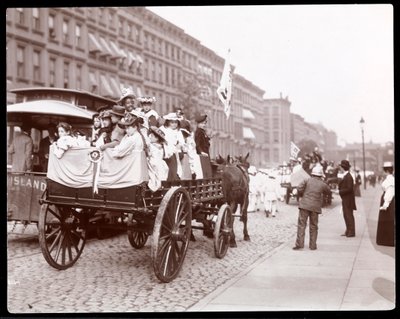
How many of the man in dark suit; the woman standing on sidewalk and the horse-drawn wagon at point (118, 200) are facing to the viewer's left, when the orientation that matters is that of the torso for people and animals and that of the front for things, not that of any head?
2

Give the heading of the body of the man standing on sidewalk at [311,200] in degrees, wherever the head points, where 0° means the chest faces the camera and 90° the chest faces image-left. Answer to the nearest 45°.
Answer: approximately 180°

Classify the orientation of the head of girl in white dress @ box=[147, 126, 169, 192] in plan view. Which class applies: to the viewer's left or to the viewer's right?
to the viewer's left

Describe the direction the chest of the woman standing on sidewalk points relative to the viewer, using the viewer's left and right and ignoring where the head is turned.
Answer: facing to the left of the viewer

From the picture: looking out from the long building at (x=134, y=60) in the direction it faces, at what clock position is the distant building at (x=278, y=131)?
the distant building at (x=278, y=131) is roughly at 9 o'clock from the long building at (x=134, y=60).

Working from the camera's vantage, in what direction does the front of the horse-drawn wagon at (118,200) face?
facing away from the viewer and to the right of the viewer

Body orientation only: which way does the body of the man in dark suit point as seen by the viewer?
to the viewer's left

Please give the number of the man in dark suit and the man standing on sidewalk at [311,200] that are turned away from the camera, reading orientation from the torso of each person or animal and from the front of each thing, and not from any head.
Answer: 1

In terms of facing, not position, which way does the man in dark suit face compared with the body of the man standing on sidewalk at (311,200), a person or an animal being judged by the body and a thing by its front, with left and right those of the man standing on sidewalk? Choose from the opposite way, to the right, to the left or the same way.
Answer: to the left
